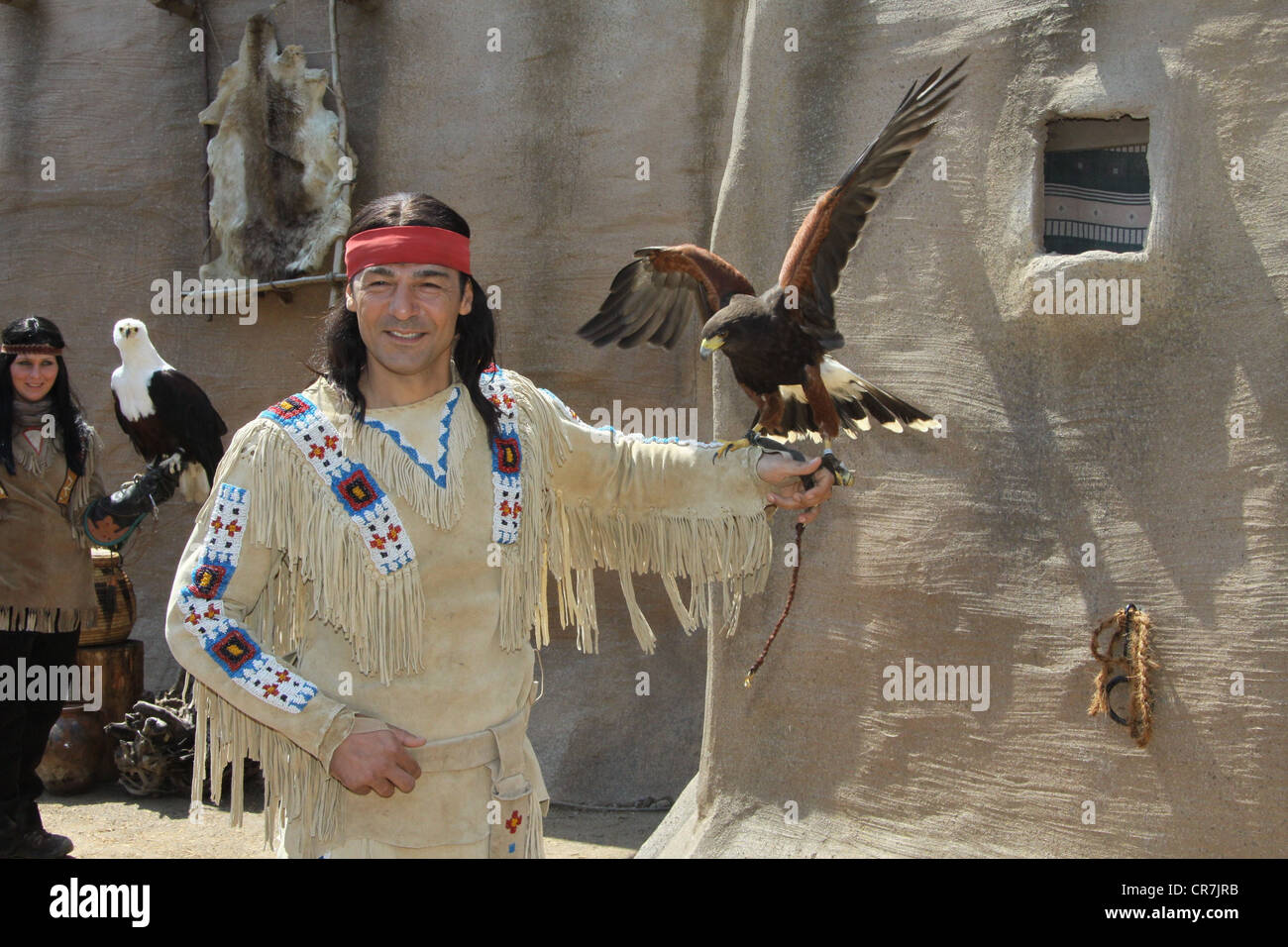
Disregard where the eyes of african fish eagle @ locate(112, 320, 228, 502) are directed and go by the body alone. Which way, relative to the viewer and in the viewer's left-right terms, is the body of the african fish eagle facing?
facing the viewer and to the left of the viewer

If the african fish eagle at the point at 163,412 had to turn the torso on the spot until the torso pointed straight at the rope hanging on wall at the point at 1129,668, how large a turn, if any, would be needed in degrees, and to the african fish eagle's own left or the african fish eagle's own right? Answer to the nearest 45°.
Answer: approximately 90° to the african fish eagle's own left

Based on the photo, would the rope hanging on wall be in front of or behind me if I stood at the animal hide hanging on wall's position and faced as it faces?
in front

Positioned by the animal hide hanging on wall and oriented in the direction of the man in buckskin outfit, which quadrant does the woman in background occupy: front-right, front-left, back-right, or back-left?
front-right

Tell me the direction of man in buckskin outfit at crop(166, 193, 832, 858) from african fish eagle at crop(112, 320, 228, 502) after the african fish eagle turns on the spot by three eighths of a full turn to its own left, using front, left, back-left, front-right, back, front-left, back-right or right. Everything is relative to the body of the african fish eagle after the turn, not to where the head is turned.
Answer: right

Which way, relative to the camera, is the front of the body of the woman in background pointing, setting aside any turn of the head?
toward the camera

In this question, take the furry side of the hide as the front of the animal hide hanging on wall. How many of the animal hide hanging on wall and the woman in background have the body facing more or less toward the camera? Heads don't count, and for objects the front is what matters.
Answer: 2

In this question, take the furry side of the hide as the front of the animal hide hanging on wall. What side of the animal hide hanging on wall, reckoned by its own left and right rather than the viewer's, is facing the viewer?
front

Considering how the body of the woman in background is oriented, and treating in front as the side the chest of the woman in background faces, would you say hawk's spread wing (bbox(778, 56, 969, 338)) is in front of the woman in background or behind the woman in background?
in front
